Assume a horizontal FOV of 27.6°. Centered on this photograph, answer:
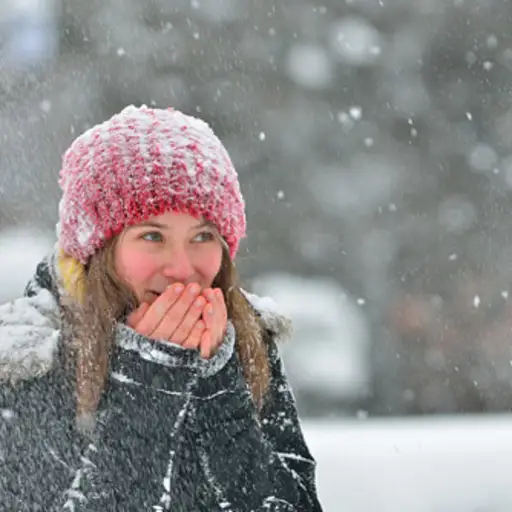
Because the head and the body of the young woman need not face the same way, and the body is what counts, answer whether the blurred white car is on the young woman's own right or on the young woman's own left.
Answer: on the young woman's own left

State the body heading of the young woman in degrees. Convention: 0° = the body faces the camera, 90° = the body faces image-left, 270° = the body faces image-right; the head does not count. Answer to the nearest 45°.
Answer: approximately 315°
